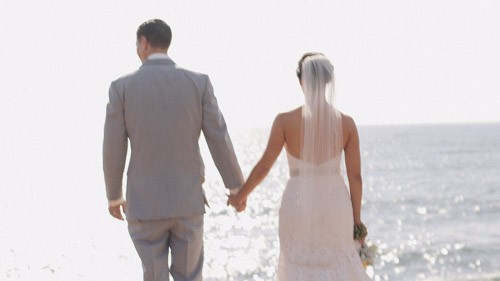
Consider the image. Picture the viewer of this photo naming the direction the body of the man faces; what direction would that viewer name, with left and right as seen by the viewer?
facing away from the viewer

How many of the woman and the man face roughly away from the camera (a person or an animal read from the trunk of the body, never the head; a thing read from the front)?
2

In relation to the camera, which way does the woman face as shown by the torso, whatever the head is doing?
away from the camera

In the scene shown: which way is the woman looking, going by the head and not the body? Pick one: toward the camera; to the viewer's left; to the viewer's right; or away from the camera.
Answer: away from the camera

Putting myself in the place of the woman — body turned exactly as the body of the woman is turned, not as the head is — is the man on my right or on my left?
on my left

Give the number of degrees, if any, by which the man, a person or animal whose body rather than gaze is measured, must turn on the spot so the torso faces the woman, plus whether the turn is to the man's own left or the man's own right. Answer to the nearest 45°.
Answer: approximately 90° to the man's own right
